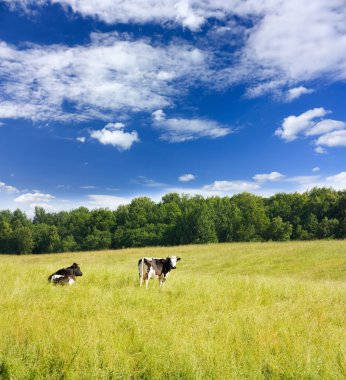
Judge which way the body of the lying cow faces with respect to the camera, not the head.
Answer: to the viewer's right

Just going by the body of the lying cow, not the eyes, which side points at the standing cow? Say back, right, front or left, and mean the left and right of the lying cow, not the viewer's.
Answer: front

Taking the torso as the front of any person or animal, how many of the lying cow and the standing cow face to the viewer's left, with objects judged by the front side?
0

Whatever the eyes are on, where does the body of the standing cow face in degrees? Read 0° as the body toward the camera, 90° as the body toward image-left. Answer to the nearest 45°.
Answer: approximately 225°

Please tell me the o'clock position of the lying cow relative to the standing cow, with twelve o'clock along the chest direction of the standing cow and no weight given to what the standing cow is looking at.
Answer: The lying cow is roughly at 7 o'clock from the standing cow.
